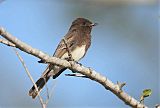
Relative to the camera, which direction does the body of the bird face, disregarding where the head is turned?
to the viewer's right
